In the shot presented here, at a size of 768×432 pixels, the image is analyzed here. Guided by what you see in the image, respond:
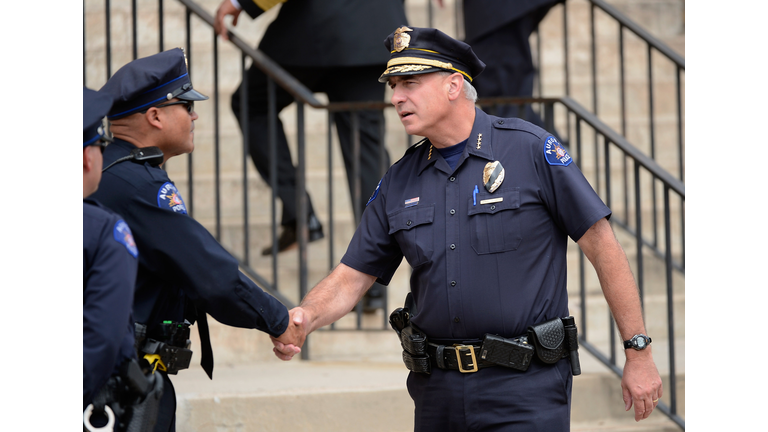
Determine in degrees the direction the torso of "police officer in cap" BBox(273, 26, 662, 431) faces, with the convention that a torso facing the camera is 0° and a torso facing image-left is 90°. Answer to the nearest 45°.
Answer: approximately 45°

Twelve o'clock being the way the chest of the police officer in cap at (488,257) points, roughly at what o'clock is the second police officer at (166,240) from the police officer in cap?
The second police officer is roughly at 1 o'clock from the police officer in cap.

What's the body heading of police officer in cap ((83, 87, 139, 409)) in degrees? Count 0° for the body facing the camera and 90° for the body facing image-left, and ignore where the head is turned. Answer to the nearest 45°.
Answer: approximately 225°

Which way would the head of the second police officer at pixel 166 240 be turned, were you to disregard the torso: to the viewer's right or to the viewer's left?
to the viewer's right
